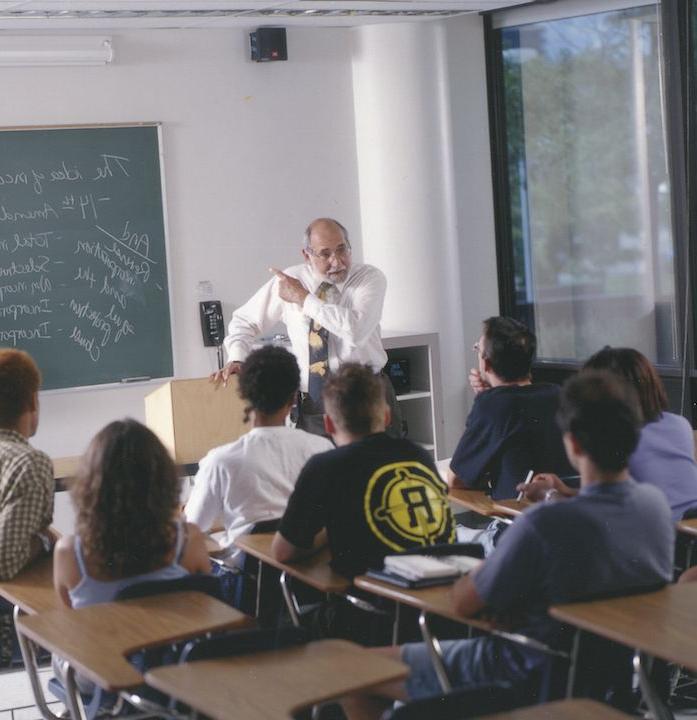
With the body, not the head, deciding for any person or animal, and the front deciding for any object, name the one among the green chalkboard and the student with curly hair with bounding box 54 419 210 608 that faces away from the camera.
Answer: the student with curly hair

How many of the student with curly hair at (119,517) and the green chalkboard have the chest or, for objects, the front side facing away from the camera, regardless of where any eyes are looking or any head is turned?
1

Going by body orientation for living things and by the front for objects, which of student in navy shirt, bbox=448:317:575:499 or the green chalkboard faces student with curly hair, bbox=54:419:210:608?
the green chalkboard

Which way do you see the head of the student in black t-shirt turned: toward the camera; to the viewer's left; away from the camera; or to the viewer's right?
away from the camera

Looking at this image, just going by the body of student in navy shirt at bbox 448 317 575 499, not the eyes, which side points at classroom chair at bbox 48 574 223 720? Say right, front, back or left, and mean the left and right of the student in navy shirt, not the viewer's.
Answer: left

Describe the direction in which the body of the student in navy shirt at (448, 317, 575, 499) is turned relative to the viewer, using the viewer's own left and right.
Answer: facing away from the viewer and to the left of the viewer

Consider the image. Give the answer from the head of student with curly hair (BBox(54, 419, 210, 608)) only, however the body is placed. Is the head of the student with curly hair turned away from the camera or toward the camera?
away from the camera

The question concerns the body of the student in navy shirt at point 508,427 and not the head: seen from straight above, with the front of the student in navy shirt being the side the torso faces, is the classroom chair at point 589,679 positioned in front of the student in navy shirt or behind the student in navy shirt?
behind

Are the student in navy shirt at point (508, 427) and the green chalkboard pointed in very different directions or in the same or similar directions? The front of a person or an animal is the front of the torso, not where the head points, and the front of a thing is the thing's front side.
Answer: very different directions

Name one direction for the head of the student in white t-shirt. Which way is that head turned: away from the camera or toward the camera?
away from the camera

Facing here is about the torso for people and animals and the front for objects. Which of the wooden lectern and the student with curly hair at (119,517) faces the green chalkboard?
the student with curly hair

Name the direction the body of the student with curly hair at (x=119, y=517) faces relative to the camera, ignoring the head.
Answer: away from the camera
